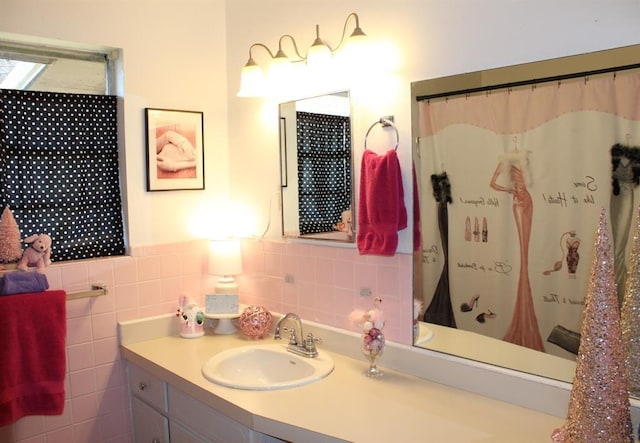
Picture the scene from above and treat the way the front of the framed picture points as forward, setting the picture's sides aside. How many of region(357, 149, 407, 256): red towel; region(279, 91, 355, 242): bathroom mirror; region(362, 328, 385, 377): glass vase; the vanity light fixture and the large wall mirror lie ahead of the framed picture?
5

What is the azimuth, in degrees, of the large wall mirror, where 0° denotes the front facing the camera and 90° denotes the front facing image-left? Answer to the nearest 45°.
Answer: approximately 45°

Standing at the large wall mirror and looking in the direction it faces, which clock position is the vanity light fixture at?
The vanity light fixture is roughly at 2 o'clock from the large wall mirror.

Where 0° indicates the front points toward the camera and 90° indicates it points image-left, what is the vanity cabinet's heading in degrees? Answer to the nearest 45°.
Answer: approximately 45°

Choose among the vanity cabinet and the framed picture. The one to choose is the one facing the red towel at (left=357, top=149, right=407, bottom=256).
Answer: the framed picture

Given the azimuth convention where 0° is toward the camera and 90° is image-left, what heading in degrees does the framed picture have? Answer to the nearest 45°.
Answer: approximately 315°

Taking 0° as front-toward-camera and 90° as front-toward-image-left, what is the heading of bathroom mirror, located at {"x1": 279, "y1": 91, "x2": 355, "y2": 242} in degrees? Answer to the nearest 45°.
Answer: approximately 45°

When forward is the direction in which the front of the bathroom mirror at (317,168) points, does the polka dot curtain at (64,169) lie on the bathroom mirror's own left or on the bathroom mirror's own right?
on the bathroom mirror's own right

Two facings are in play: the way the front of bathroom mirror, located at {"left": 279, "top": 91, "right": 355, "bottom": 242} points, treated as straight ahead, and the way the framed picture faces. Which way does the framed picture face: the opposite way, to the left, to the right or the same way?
to the left
